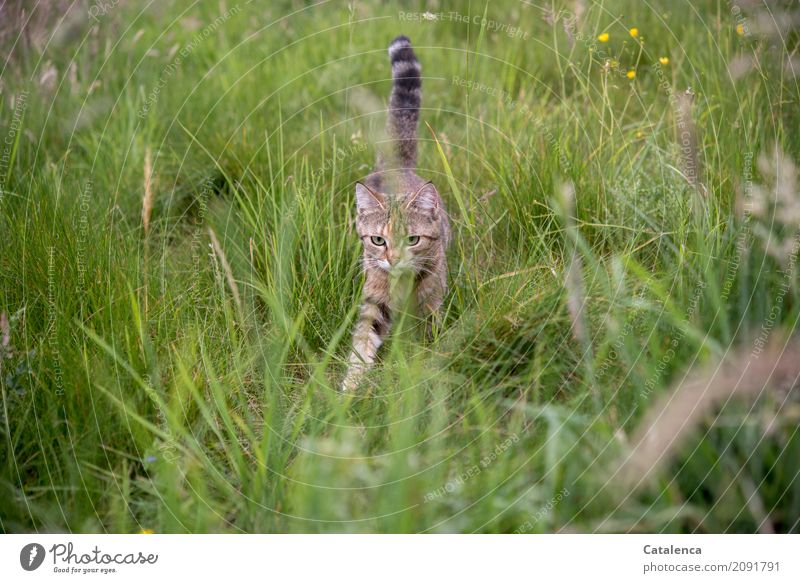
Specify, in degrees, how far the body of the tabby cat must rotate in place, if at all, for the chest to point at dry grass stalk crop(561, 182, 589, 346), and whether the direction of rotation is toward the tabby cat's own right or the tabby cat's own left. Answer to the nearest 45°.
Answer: approximately 45° to the tabby cat's own left

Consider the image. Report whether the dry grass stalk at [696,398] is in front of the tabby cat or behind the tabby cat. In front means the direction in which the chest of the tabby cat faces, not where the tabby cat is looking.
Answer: in front

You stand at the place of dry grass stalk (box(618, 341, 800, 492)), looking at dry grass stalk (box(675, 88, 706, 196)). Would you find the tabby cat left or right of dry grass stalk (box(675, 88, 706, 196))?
left

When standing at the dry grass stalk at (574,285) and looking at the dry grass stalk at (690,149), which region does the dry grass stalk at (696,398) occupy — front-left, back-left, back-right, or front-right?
back-right

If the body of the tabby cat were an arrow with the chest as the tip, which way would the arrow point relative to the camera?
toward the camera

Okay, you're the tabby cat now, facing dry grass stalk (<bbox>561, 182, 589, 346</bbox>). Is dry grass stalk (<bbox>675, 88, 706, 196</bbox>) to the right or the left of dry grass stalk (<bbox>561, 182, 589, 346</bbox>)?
left

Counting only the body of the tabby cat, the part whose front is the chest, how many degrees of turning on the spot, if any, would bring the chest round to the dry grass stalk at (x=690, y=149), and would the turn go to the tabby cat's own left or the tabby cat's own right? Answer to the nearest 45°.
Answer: approximately 90° to the tabby cat's own left

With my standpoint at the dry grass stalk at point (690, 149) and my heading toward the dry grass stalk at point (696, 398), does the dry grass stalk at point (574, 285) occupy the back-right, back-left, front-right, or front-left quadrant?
front-right
